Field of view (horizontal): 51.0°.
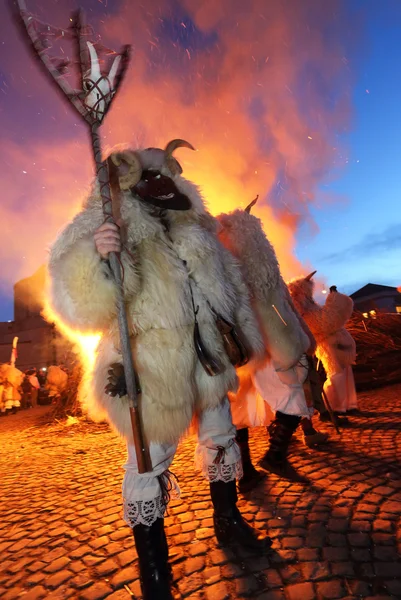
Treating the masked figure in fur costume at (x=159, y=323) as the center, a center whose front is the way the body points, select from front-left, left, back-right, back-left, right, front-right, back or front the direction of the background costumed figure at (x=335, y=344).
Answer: left

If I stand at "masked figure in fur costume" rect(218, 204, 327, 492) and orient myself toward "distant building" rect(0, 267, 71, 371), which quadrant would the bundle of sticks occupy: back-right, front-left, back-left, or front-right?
front-right

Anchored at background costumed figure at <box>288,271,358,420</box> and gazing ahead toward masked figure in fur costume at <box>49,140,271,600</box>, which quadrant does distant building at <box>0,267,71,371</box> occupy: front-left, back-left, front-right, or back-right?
back-right

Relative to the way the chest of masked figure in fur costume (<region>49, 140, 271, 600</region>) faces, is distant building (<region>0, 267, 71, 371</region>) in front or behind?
behind

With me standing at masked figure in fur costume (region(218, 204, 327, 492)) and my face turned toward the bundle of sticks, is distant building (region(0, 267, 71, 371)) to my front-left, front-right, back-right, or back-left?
front-left

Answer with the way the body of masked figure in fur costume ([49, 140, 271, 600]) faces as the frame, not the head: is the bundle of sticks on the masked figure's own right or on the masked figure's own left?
on the masked figure's own left

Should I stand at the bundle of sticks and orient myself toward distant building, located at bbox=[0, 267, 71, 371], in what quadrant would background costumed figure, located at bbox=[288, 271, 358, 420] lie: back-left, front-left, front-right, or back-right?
back-left

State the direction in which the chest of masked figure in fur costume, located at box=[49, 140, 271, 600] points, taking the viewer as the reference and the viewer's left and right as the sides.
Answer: facing the viewer and to the right of the viewer

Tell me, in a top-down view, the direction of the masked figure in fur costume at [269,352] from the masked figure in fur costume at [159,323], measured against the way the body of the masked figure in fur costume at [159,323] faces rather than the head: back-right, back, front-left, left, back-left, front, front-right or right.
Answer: left
